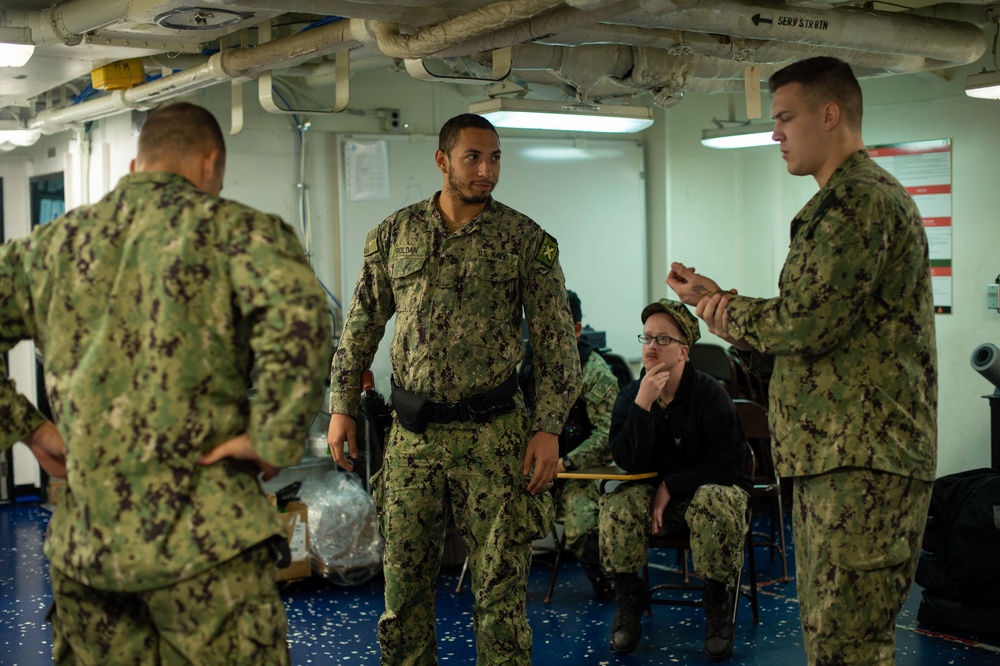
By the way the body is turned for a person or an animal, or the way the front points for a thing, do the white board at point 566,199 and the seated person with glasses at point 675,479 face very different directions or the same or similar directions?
same or similar directions

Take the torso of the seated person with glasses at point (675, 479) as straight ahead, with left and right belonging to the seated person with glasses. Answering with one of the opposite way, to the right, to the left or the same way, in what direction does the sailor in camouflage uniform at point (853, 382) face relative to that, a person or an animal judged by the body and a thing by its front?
to the right

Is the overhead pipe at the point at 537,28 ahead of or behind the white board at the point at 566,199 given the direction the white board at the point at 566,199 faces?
ahead

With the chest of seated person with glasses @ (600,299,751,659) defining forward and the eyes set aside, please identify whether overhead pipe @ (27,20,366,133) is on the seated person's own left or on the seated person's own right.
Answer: on the seated person's own right

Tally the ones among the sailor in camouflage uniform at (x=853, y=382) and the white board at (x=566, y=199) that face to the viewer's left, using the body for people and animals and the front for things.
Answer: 1

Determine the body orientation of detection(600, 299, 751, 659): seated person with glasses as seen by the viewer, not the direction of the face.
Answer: toward the camera

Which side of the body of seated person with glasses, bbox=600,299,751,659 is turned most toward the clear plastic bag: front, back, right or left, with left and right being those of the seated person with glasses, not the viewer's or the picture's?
right

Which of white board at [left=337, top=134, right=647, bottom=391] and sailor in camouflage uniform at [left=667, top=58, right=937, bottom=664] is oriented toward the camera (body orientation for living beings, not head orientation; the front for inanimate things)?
the white board

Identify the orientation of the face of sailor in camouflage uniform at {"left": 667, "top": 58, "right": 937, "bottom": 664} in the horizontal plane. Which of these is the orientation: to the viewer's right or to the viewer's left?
to the viewer's left

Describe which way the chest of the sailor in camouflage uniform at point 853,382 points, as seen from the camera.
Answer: to the viewer's left

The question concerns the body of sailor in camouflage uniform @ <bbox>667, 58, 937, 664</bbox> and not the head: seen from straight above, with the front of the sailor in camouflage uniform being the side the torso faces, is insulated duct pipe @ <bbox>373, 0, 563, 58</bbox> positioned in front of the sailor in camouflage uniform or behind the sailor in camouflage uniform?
in front

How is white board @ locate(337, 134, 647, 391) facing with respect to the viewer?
toward the camera

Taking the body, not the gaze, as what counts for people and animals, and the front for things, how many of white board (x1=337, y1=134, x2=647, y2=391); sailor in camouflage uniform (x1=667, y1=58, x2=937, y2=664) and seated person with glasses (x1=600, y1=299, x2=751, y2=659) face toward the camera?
2

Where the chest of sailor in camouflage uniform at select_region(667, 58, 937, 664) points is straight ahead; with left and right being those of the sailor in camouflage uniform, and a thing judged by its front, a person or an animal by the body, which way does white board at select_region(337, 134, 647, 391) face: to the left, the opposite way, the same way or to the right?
to the left
